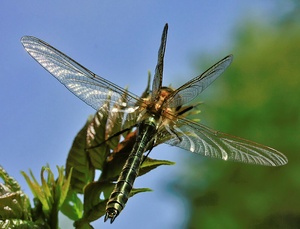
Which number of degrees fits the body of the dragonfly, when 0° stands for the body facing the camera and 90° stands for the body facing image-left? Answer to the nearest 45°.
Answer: approximately 225°
